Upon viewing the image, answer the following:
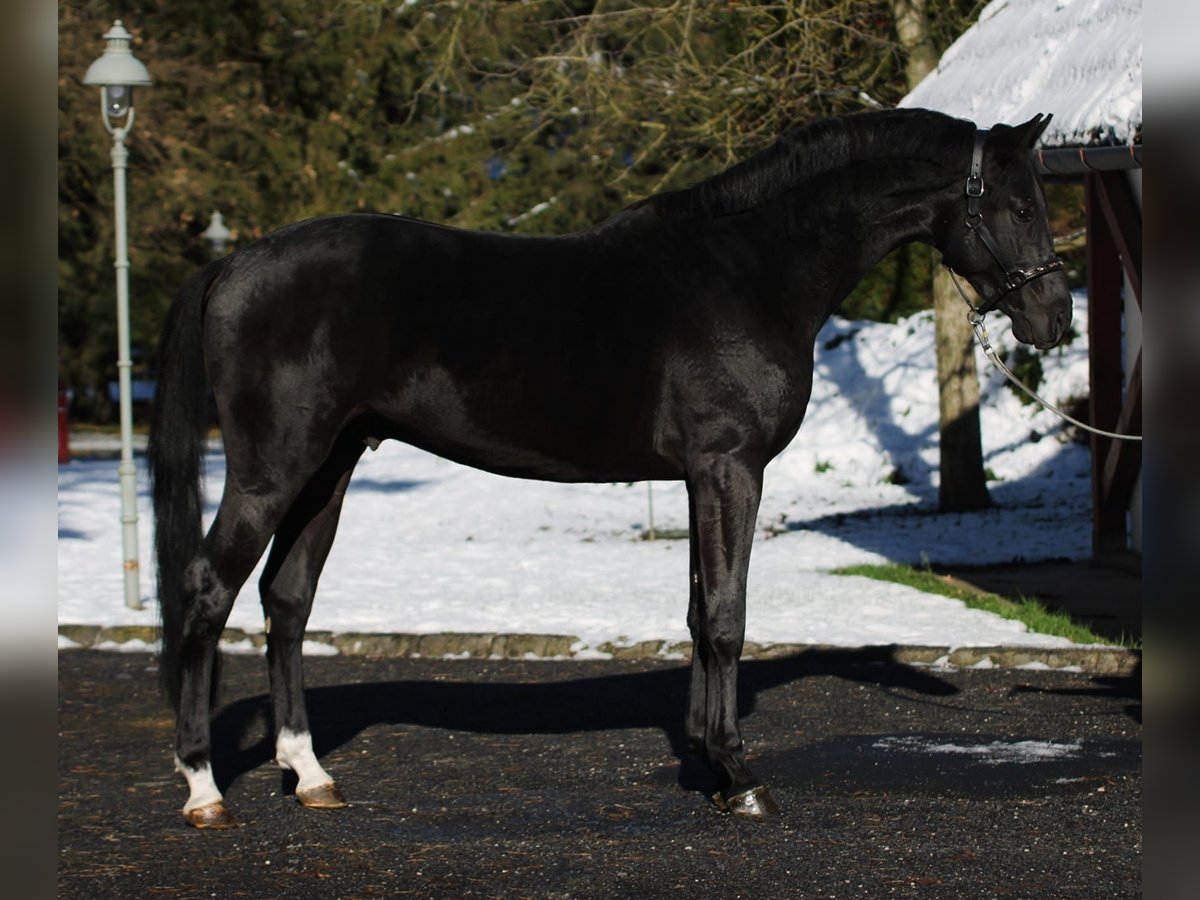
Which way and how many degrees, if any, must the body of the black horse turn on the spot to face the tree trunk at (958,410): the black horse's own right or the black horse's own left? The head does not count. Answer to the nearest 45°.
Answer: approximately 90° to the black horse's own left

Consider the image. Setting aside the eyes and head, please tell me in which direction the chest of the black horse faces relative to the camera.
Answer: to the viewer's right

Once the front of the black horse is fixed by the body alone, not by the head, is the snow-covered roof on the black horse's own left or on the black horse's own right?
on the black horse's own left

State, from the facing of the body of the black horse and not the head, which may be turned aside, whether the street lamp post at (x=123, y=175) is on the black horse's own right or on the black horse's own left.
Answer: on the black horse's own left

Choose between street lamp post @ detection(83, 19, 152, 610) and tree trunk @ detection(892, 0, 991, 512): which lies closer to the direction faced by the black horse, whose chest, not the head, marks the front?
the tree trunk
